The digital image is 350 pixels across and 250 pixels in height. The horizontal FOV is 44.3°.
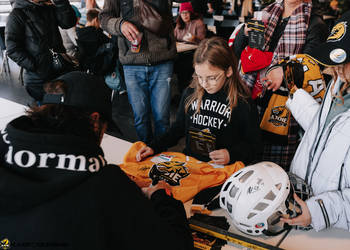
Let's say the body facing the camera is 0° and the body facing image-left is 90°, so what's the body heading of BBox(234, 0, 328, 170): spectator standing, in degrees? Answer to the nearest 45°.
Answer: approximately 45°

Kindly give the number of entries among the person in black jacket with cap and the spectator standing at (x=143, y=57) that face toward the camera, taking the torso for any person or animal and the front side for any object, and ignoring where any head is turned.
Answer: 1

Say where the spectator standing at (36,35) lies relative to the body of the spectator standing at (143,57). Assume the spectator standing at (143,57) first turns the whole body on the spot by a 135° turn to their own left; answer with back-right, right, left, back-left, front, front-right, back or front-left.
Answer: left

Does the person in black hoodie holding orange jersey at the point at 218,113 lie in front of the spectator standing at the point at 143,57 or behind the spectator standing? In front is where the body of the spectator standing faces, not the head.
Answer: in front

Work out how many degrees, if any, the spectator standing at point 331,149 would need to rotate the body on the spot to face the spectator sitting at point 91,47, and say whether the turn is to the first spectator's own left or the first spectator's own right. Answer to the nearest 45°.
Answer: approximately 90° to the first spectator's own right

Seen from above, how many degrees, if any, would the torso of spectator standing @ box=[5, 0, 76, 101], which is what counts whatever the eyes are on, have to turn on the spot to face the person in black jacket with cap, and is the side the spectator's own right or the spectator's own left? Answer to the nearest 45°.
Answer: approximately 45° to the spectator's own right

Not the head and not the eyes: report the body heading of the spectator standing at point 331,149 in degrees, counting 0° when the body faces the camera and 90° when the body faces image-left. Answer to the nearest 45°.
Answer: approximately 45°

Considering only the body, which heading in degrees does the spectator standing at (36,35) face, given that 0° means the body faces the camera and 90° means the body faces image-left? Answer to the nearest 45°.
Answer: approximately 315°

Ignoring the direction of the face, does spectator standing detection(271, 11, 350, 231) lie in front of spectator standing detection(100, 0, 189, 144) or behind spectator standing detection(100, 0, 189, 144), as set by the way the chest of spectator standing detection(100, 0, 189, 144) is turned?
in front

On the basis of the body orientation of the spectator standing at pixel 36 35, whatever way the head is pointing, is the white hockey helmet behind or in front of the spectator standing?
in front
